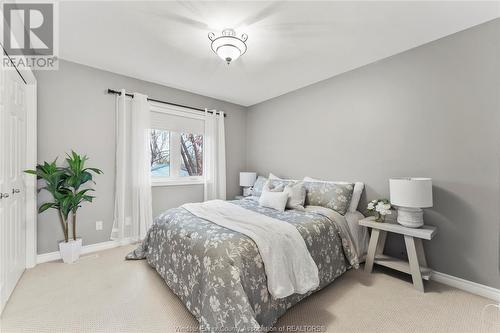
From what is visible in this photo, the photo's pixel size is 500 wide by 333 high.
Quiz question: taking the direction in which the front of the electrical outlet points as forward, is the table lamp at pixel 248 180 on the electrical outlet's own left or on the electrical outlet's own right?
on the electrical outlet's own left

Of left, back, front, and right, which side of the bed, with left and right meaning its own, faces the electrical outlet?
right

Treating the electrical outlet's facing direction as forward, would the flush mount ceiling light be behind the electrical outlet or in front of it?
in front

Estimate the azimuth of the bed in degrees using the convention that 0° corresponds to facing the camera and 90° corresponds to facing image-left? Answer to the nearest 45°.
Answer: approximately 45°

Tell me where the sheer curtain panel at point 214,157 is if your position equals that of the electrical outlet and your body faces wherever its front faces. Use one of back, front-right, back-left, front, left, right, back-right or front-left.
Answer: left

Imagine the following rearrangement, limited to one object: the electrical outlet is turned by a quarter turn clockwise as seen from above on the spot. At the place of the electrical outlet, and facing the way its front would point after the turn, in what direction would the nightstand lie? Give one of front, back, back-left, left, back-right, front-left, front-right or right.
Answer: back-left

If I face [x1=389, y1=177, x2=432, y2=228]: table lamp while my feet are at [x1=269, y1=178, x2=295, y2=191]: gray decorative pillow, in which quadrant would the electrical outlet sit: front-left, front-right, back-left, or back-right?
back-right

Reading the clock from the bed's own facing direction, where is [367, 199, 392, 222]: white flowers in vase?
The white flowers in vase is roughly at 7 o'clock from the bed.

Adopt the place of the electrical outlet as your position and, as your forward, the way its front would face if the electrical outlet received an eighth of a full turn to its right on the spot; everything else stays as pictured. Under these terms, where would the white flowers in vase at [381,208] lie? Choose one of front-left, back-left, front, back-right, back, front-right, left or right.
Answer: left

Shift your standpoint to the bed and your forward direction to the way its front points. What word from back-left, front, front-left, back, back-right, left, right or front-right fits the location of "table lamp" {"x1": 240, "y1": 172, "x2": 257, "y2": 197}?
back-right

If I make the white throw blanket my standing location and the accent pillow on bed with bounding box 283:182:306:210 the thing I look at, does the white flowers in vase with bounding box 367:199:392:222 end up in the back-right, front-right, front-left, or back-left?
front-right

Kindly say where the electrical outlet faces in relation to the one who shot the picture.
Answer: facing the viewer

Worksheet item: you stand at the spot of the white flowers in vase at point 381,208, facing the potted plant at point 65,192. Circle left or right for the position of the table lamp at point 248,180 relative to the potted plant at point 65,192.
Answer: right

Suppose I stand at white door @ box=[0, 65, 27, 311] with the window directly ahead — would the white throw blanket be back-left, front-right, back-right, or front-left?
front-right

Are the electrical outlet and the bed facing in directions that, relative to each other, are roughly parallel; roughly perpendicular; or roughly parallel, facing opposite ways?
roughly perpendicular
